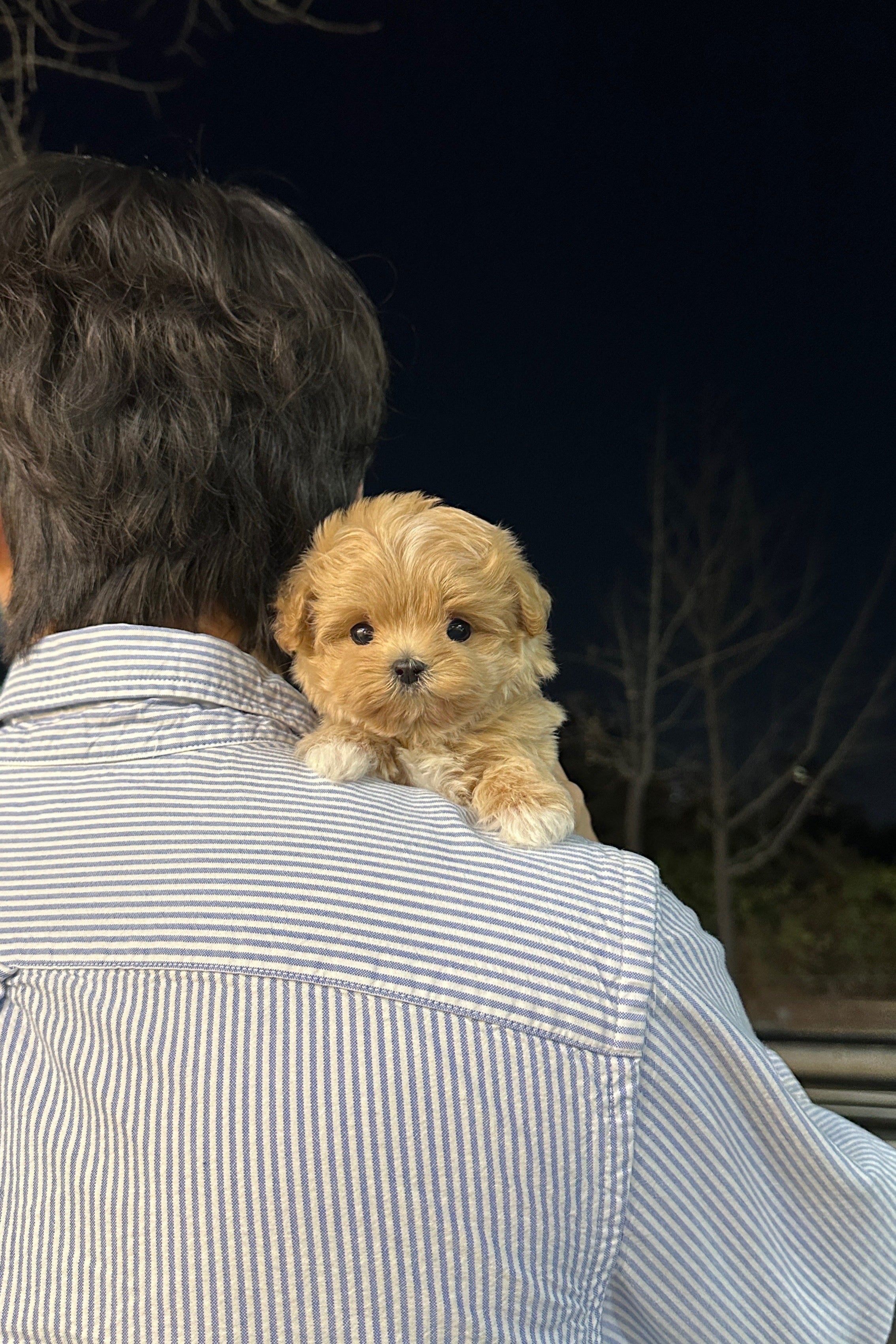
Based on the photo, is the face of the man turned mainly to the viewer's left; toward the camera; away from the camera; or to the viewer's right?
away from the camera

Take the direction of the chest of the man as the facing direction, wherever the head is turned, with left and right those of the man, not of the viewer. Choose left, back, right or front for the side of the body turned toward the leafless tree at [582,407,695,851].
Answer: front

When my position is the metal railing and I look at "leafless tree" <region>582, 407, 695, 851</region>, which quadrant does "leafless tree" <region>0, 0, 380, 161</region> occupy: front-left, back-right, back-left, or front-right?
front-left

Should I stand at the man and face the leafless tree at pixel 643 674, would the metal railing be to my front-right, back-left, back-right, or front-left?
front-right

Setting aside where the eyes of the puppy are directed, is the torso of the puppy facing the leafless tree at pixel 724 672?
no

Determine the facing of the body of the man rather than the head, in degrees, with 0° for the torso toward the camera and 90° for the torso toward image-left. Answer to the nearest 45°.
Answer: approximately 180°

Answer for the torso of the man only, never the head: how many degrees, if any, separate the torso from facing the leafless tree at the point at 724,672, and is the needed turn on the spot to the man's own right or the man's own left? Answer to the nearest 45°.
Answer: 0° — they already face it

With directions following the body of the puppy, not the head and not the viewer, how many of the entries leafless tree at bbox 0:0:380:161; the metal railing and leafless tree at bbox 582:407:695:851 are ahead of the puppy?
0

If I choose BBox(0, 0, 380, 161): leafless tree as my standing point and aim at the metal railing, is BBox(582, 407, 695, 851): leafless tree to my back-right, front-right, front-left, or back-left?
front-left

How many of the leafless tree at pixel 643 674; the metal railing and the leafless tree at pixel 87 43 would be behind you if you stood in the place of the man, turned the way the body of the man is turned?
0

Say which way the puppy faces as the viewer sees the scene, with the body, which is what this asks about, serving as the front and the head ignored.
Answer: toward the camera
